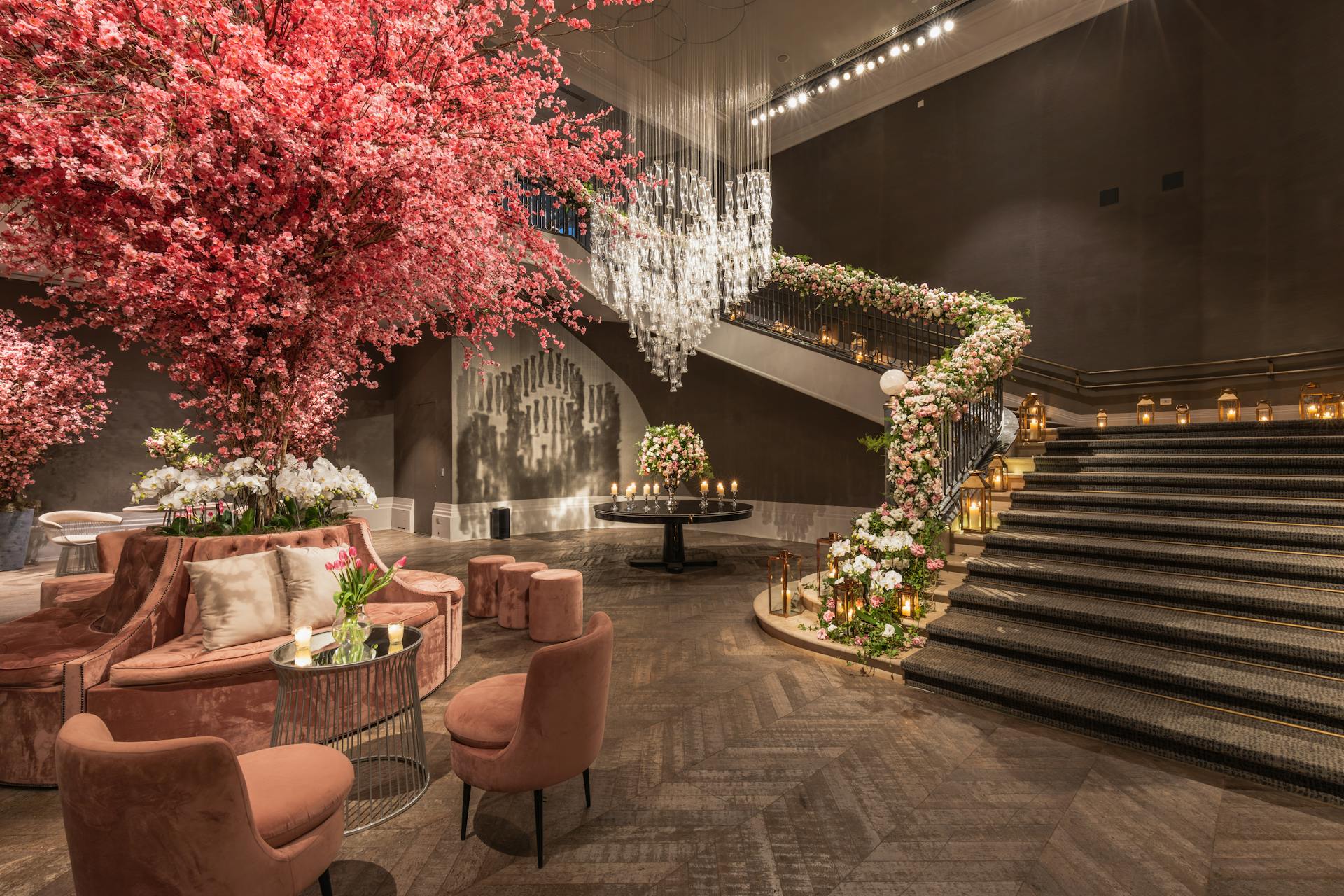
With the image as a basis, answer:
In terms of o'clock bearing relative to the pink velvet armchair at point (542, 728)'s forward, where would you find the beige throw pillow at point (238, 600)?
The beige throw pillow is roughly at 12 o'clock from the pink velvet armchair.

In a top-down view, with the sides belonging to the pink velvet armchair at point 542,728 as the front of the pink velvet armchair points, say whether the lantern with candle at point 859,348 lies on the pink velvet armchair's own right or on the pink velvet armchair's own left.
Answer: on the pink velvet armchair's own right

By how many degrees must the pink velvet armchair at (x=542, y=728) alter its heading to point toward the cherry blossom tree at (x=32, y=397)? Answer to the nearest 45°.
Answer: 0° — it already faces it

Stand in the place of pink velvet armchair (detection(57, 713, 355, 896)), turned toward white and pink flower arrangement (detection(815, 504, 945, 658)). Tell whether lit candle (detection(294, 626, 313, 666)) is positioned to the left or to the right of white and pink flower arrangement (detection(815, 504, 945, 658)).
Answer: left

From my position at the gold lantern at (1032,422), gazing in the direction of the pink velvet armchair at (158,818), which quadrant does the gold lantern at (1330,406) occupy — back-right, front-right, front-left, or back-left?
back-left
